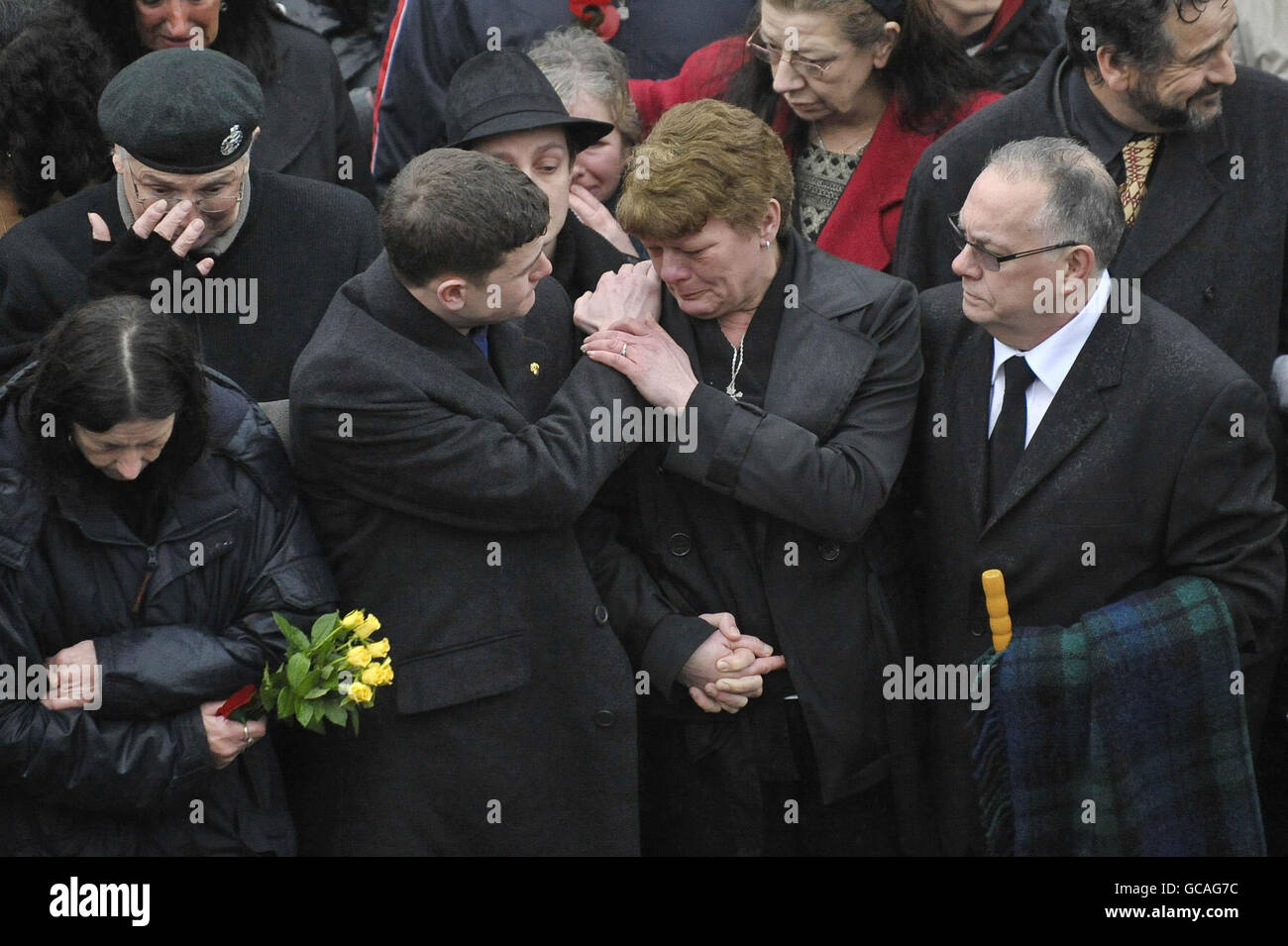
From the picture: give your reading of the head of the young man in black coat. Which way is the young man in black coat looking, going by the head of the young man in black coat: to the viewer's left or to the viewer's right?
to the viewer's right

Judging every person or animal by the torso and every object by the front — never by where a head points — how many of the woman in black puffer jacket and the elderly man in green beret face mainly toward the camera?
2

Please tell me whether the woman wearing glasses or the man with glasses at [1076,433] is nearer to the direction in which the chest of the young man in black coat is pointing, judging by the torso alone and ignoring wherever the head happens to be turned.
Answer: the man with glasses

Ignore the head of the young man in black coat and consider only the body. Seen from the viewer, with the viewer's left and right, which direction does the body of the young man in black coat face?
facing the viewer and to the right of the viewer

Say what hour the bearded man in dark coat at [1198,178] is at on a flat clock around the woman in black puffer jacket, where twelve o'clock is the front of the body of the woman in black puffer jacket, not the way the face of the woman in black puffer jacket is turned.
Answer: The bearded man in dark coat is roughly at 9 o'clock from the woman in black puffer jacket.

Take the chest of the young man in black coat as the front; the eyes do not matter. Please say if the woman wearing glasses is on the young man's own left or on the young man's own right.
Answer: on the young man's own left

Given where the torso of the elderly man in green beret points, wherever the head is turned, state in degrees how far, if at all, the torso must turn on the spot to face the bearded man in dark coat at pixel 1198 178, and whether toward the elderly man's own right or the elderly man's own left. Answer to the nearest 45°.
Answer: approximately 90° to the elderly man's own left

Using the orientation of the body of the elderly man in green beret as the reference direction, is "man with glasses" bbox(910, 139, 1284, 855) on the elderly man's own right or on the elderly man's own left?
on the elderly man's own left

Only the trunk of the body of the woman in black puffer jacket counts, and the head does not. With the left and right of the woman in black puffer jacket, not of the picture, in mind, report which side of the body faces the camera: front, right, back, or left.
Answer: front

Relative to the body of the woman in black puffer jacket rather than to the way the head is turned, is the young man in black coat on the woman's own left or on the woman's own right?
on the woman's own left

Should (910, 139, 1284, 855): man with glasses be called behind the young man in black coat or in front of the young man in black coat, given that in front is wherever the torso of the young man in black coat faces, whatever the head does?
in front

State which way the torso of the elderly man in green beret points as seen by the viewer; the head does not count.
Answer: toward the camera

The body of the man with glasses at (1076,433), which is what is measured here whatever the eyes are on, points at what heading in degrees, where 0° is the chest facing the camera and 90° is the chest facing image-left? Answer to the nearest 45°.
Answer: approximately 45°
